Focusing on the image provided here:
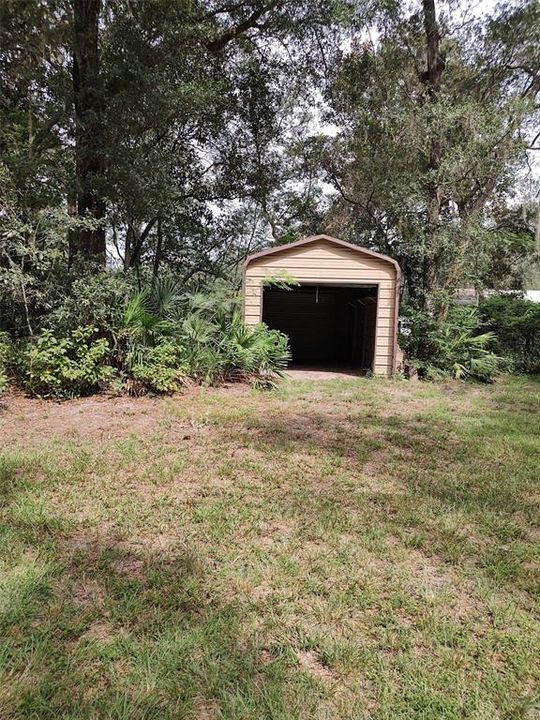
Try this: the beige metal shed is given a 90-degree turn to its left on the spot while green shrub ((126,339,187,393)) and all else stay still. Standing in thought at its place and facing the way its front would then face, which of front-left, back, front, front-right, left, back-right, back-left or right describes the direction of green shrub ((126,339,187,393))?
back-right

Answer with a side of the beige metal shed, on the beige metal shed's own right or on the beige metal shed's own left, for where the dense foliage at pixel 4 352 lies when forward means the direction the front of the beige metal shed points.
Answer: on the beige metal shed's own right

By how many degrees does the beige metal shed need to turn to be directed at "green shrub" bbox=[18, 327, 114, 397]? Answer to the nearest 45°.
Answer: approximately 45° to its right

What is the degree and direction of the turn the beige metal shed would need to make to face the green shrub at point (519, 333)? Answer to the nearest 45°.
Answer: approximately 135° to its left

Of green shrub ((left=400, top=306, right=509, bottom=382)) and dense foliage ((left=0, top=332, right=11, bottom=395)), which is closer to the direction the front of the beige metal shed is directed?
the dense foliage

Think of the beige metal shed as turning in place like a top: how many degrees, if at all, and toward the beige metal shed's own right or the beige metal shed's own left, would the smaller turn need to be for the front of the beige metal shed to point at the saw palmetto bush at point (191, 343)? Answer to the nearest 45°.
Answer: approximately 45° to the beige metal shed's own right

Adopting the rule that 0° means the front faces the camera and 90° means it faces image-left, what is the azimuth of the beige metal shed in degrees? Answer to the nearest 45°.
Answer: approximately 0°

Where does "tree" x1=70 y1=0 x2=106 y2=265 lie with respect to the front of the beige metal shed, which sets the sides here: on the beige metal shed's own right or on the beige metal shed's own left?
on the beige metal shed's own right

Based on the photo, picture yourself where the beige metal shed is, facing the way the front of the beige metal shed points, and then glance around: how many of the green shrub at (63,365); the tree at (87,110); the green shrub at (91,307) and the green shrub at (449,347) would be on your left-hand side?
1
